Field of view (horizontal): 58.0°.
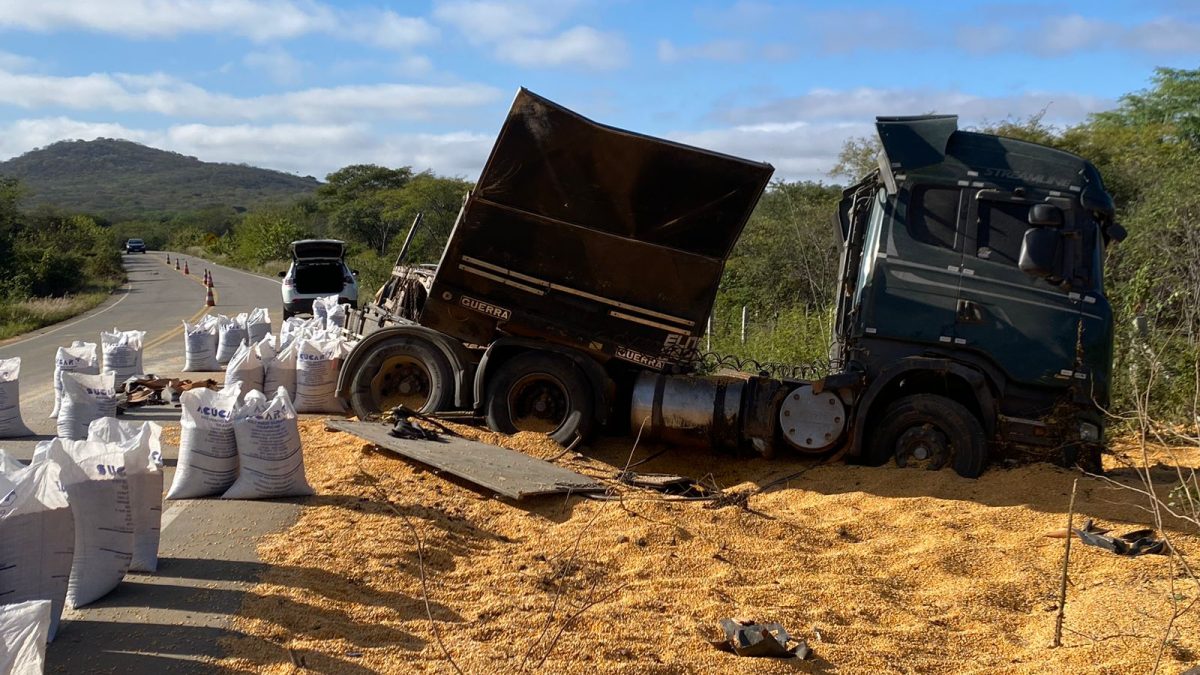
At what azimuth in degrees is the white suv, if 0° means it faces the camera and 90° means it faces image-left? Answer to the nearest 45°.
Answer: approximately 180°

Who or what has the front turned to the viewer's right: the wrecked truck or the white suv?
the wrecked truck

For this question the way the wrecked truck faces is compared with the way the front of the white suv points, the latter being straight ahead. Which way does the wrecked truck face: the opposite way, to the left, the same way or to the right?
to the right

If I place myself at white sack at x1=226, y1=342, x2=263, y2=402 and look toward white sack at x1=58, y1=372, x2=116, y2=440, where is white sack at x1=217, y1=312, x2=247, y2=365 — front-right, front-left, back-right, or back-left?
back-right

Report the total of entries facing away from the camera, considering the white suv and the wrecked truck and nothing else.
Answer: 1

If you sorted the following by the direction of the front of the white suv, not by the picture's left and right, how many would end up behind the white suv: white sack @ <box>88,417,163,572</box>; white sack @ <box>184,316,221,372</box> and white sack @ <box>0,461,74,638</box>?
3

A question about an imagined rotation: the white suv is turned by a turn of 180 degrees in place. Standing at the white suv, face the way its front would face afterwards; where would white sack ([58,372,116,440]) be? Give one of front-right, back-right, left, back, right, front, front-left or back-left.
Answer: front

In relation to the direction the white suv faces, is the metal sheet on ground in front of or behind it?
behind

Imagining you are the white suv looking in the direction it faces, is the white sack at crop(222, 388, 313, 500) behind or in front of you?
behind

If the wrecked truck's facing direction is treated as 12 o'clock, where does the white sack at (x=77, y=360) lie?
The white sack is roughly at 6 o'clock from the wrecked truck.

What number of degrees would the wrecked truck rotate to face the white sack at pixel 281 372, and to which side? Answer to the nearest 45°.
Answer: approximately 180°

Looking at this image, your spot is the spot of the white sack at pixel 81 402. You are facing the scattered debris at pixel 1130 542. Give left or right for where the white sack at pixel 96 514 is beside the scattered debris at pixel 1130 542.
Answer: right

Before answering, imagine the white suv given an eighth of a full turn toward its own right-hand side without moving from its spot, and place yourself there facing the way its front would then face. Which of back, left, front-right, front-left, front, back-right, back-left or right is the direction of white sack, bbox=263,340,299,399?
back-right

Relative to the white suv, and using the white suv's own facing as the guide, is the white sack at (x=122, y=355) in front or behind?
behind

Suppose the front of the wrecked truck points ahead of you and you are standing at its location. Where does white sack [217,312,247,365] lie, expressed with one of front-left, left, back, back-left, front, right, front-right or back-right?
back-left

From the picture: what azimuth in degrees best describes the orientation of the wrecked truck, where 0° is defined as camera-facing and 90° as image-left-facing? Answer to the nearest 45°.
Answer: approximately 270°

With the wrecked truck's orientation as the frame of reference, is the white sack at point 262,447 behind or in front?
behind
